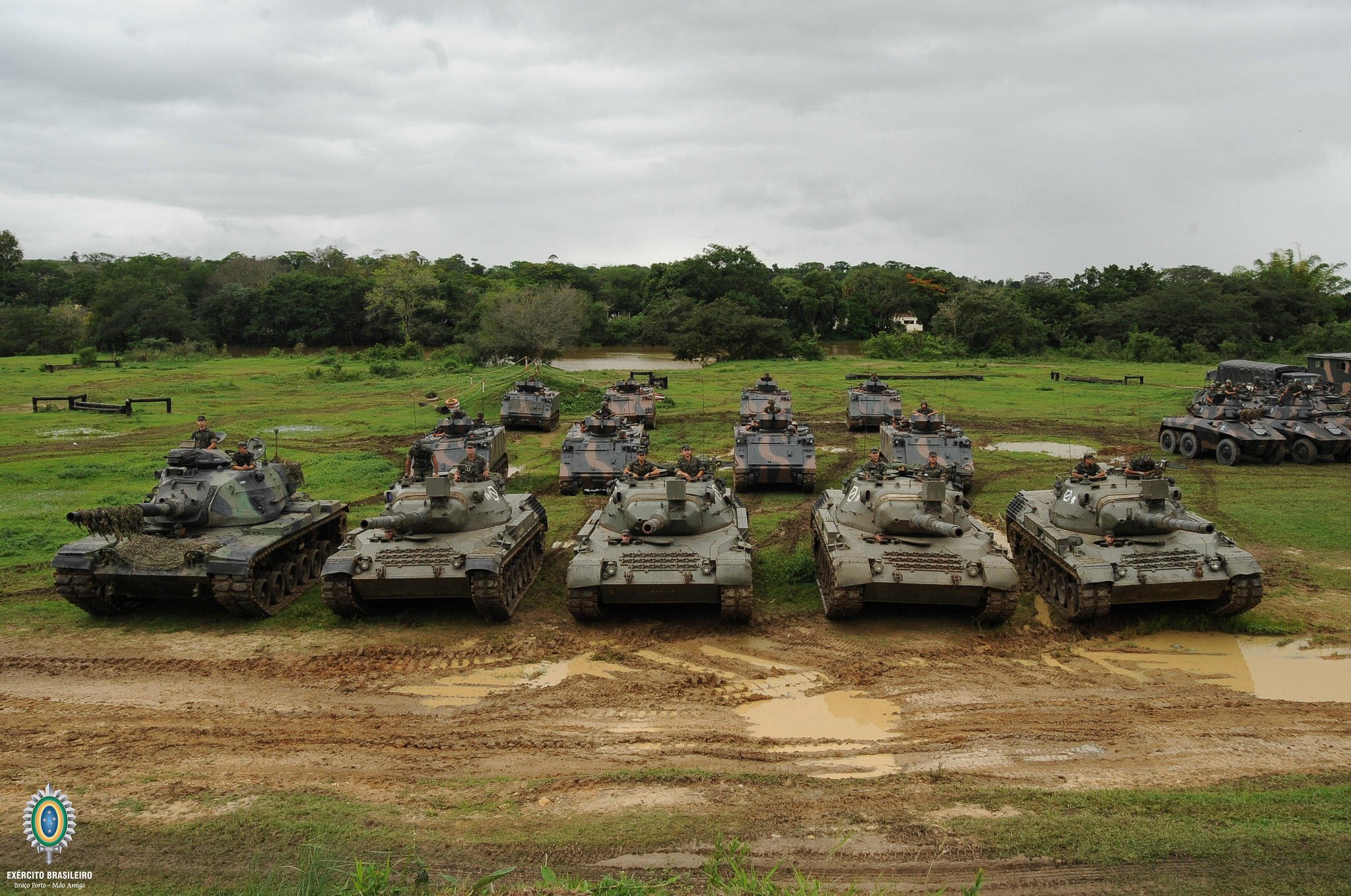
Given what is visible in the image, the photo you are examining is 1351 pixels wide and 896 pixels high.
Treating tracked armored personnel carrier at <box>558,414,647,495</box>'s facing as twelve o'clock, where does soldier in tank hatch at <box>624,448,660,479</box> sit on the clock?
The soldier in tank hatch is roughly at 12 o'clock from the tracked armored personnel carrier.

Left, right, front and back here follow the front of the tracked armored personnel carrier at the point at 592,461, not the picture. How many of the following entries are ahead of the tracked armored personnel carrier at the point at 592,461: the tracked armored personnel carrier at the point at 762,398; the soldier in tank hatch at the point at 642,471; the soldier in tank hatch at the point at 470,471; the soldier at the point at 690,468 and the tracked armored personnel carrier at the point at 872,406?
3

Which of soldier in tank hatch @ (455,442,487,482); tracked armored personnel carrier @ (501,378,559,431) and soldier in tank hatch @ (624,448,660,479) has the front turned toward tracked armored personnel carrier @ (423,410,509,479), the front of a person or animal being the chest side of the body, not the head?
tracked armored personnel carrier @ (501,378,559,431)

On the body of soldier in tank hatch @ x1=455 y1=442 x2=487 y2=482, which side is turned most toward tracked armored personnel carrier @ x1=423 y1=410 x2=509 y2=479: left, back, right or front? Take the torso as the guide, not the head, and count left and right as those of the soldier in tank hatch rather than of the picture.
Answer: back

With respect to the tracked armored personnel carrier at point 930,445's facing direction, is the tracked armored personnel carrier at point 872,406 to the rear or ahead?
to the rear

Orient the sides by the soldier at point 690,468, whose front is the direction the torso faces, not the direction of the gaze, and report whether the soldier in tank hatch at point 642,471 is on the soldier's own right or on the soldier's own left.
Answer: on the soldier's own right

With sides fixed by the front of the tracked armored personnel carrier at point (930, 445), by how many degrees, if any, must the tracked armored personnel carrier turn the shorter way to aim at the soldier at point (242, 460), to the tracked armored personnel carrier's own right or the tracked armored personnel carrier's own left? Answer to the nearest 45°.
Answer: approximately 45° to the tracked armored personnel carrier's own right
